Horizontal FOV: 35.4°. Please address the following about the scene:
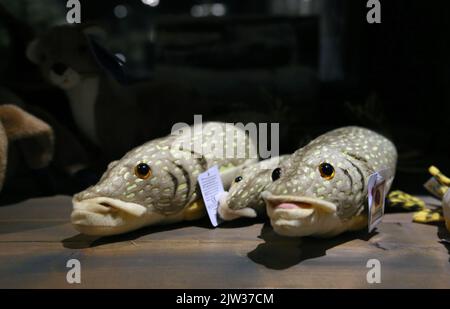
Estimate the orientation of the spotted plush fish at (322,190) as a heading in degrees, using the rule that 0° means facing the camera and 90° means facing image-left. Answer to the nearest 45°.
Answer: approximately 45°
